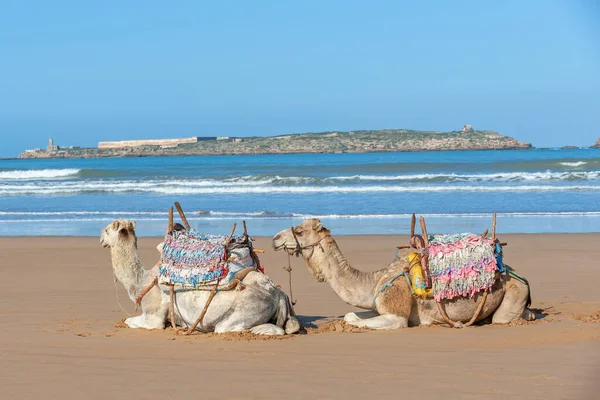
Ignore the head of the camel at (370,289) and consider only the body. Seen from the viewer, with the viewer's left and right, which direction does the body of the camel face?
facing to the left of the viewer

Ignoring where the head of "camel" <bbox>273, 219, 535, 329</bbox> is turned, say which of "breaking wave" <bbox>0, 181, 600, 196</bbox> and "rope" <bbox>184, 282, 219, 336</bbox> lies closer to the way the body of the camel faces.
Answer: the rope

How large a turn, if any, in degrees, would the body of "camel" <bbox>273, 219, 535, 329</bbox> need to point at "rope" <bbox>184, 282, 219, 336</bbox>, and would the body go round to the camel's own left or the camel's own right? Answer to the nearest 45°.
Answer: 0° — it already faces it

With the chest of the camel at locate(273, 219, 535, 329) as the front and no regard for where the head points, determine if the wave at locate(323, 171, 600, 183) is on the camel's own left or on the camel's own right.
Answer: on the camel's own right

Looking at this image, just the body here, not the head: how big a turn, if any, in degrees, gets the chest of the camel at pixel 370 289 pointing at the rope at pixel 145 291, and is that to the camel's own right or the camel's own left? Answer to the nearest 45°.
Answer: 0° — it already faces it

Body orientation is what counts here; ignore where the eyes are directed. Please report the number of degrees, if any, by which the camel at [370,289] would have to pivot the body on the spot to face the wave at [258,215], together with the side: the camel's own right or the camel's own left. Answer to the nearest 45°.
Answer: approximately 90° to the camel's own right

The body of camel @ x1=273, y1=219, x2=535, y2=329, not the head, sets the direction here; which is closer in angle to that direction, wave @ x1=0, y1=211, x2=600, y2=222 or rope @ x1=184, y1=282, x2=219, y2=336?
the rope
